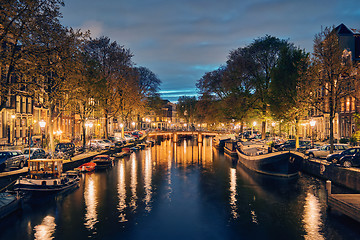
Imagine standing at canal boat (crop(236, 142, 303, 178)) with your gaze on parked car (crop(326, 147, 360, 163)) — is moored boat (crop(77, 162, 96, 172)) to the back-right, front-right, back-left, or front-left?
back-right

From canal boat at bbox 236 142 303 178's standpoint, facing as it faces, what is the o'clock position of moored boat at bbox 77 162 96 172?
The moored boat is roughly at 4 o'clock from the canal boat.

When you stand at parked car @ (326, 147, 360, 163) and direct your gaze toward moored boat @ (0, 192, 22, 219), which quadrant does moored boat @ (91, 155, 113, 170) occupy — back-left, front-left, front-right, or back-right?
front-right

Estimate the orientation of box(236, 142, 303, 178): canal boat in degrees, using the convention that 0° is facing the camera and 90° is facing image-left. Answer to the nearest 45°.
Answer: approximately 315°

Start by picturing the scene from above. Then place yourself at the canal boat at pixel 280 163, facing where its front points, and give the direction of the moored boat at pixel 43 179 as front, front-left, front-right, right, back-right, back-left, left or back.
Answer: right

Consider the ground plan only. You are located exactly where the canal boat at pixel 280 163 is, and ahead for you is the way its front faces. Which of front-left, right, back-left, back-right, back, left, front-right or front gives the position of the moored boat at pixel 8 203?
right

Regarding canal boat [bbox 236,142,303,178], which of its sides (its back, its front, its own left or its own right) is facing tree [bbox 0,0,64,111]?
right

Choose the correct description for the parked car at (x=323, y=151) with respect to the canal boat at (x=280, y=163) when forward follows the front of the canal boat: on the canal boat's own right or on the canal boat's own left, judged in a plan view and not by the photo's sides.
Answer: on the canal boat's own left

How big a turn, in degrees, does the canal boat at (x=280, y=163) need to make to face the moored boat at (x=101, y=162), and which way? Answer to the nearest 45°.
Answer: approximately 135° to its right

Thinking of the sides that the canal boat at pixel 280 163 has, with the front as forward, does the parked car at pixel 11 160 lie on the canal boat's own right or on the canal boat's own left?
on the canal boat's own right
